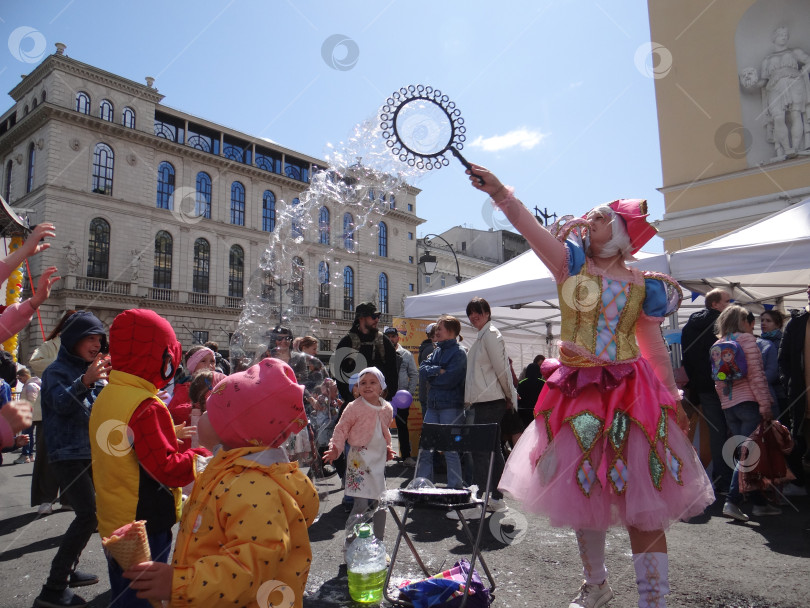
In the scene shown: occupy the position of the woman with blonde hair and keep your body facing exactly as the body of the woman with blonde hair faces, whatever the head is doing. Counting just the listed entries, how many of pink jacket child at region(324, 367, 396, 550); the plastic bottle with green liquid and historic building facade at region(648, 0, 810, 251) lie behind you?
2

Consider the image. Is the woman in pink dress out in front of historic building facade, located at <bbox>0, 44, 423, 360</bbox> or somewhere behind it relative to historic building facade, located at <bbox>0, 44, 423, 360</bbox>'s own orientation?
in front

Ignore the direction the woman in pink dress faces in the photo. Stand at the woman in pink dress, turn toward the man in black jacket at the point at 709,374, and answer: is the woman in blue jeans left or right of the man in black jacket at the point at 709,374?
left

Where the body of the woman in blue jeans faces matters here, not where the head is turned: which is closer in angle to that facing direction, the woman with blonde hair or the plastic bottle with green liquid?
the plastic bottle with green liquid

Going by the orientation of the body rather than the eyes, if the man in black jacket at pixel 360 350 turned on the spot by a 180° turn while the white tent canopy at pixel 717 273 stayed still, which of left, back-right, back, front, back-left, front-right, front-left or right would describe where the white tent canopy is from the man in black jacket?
right

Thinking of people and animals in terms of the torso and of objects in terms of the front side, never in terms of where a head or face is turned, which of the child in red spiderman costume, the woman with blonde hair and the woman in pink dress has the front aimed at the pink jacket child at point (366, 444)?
the child in red spiderman costume

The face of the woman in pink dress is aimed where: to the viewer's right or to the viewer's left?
to the viewer's left

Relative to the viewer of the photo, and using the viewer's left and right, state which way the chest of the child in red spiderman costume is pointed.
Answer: facing away from the viewer and to the right of the viewer
